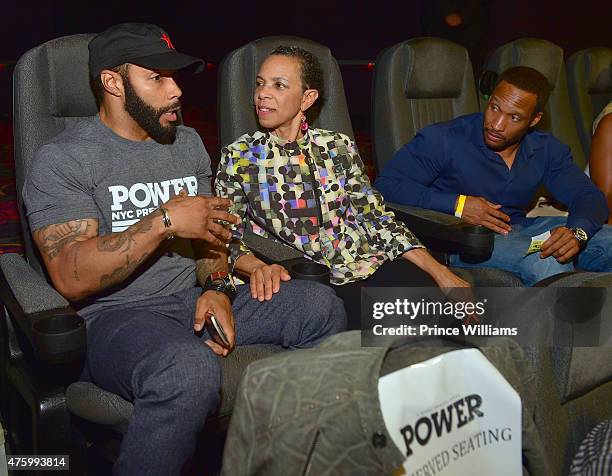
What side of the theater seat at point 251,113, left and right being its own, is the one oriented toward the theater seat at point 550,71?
left

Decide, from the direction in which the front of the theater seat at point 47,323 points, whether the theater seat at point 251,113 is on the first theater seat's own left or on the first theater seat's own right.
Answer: on the first theater seat's own left

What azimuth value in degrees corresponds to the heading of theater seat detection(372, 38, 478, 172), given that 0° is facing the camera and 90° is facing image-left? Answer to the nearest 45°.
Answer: approximately 315°

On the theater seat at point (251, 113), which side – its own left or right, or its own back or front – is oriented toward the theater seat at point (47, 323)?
right

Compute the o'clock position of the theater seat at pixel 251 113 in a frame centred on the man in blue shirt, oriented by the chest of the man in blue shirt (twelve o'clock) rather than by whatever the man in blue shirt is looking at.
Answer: The theater seat is roughly at 2 o'clock from the man in blue shirt.

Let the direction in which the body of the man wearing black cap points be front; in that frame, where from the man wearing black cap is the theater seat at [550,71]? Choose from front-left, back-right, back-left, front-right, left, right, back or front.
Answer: left

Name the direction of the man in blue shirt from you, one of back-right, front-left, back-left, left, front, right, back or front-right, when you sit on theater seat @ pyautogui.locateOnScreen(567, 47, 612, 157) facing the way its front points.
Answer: front-right

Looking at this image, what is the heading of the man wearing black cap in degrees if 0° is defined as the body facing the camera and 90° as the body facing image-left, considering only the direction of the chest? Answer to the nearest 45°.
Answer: approximately 315°

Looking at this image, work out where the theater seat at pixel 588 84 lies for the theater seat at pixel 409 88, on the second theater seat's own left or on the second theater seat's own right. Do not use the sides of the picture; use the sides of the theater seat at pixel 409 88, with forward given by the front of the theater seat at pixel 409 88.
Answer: on the second theater seat's own left
